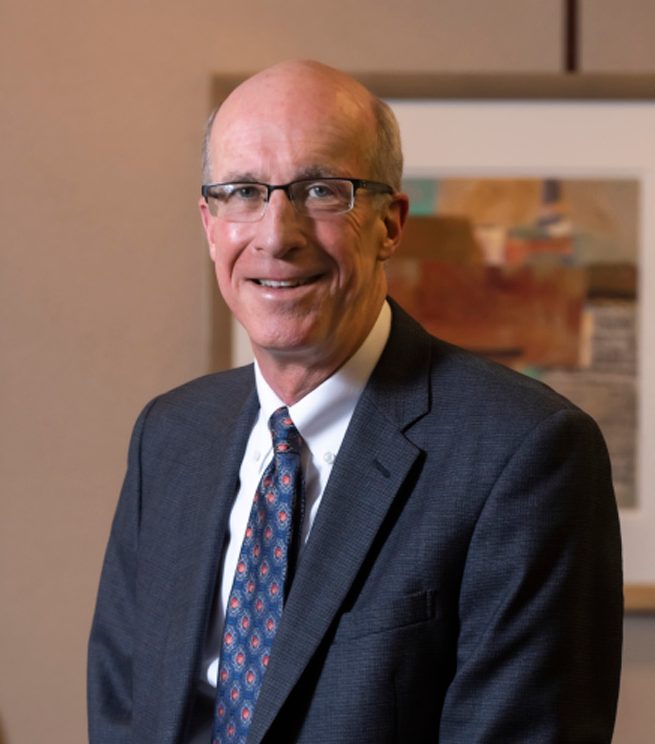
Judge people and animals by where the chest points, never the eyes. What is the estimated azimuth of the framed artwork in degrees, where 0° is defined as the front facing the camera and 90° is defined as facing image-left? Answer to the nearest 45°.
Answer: approximately 0°

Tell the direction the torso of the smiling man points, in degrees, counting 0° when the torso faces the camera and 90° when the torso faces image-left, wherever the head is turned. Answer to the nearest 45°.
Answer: approximately 45°

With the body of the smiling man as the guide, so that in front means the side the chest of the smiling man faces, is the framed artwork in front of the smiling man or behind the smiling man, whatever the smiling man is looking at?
behind
